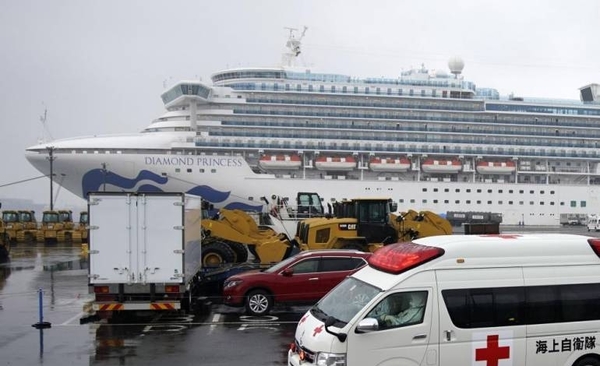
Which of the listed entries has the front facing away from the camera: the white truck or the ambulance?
the white truck

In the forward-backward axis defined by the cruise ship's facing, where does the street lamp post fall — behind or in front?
in front

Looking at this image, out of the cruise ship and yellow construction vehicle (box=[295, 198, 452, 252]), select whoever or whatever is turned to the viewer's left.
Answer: the cruise ship

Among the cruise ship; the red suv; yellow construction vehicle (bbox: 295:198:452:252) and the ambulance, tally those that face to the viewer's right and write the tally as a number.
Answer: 1

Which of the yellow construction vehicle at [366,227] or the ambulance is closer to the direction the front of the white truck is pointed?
the yellow construction vehicle

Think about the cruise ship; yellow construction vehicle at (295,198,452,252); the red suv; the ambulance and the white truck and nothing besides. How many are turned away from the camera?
1

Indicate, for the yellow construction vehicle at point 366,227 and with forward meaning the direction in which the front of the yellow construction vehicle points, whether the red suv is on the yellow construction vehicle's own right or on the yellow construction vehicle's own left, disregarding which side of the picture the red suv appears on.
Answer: on the yellow construction vehicle's own right

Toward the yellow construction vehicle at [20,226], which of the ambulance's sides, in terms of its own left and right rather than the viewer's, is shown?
right

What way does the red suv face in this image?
to the viewer's left

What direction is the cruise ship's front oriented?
to the viewer's left

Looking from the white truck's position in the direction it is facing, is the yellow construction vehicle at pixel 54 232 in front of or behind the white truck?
in front

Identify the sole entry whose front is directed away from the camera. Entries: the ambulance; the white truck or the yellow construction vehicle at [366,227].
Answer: the white truck

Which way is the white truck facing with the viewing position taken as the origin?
facing away from the viewer

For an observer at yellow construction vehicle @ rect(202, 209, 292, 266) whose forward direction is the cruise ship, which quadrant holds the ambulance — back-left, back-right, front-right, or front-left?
back-right

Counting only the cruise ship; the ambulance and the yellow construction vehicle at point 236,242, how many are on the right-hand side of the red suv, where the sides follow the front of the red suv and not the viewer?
2

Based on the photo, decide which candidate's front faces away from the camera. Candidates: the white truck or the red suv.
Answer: the white truck

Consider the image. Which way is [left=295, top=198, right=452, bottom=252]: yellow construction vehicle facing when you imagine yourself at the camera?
facing to the right of the viewer

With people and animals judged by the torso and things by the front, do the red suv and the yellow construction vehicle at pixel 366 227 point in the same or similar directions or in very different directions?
very different directions

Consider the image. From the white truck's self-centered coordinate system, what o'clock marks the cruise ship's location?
The cruise ship is roughly at 1 o'clock from the white truck.

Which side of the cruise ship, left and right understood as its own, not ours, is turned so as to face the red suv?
left
